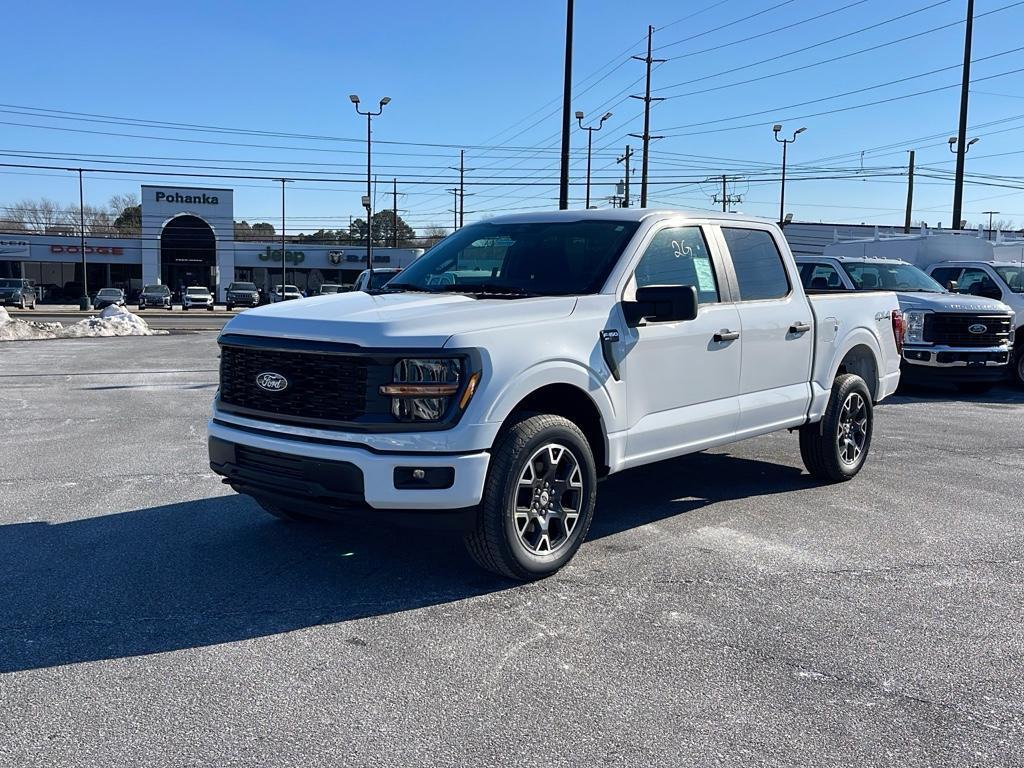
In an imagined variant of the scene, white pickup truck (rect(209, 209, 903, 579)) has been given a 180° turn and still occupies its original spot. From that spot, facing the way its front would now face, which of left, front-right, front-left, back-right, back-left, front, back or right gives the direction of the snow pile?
left

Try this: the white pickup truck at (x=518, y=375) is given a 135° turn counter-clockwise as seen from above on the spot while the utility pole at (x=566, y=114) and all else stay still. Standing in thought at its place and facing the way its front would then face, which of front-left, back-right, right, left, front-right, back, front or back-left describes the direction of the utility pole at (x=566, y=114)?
left

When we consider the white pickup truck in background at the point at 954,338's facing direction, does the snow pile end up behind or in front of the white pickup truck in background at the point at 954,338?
behind

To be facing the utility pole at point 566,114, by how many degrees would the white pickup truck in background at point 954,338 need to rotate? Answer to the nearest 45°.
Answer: approximately 180°

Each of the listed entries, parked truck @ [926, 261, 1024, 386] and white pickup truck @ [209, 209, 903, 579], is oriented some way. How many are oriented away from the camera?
0

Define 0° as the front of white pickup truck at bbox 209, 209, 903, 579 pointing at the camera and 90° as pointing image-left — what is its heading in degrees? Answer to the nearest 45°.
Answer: approximately 45°

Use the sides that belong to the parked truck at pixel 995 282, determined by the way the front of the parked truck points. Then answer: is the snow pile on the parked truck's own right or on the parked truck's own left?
on the parked truck's own right

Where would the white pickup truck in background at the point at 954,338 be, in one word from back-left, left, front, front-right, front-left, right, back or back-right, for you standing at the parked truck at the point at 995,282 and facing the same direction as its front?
front-right

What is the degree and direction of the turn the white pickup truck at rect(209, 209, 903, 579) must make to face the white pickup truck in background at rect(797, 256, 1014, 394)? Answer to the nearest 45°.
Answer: approximately 180°

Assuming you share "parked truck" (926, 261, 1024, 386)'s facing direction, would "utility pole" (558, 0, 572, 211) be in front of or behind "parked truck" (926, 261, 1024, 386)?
behind

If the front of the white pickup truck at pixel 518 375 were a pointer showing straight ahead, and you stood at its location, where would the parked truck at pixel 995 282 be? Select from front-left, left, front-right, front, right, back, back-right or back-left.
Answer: back

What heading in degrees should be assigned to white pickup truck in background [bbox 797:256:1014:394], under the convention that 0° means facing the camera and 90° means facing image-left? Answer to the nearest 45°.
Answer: approximately 315°

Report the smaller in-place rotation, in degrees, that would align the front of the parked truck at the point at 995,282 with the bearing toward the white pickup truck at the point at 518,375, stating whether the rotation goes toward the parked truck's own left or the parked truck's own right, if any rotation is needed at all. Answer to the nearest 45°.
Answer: approximately 45° to the parked truck's own right
